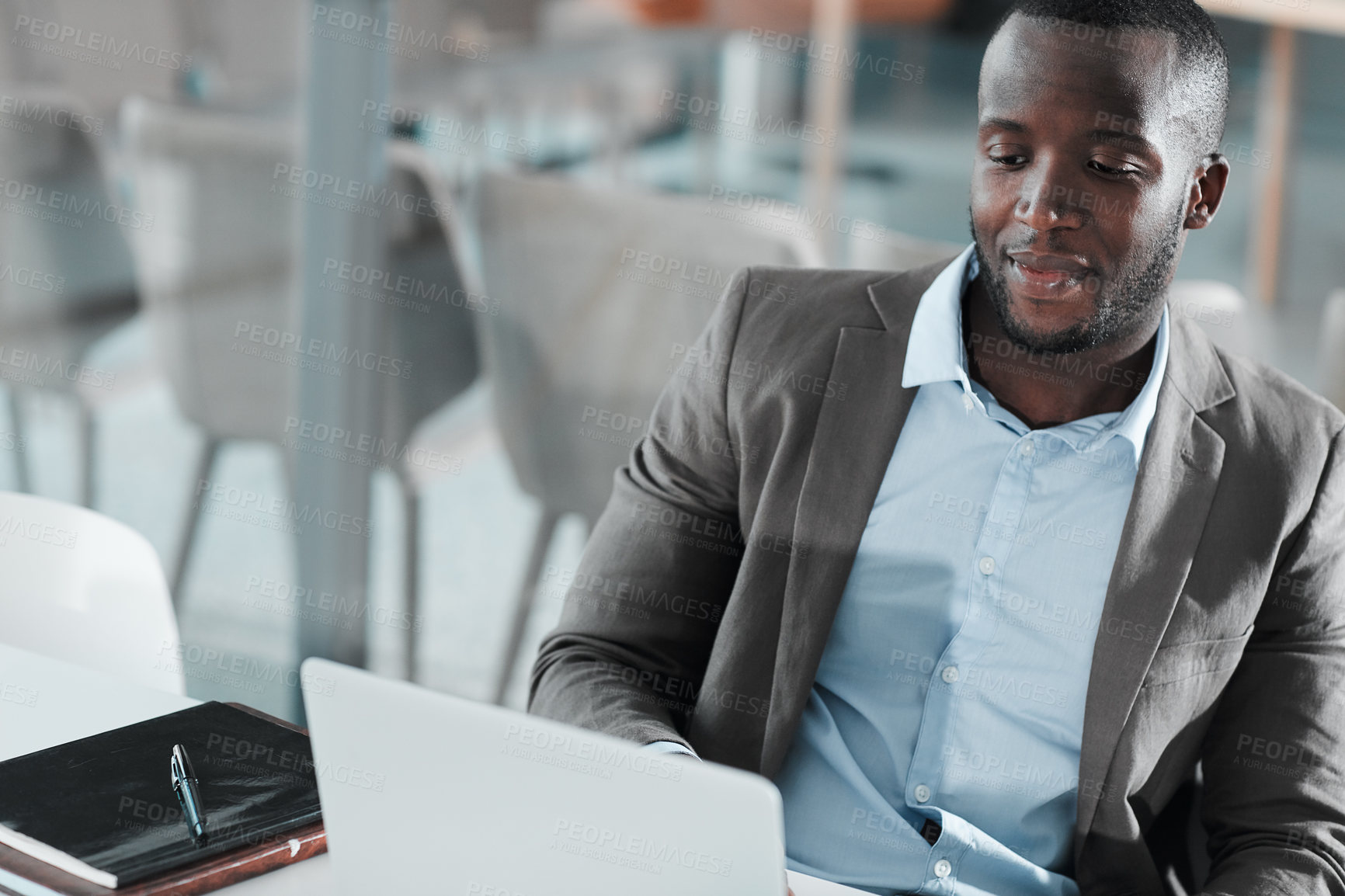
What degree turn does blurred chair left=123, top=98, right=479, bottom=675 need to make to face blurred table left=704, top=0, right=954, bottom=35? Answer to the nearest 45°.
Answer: approximately 45° to its right

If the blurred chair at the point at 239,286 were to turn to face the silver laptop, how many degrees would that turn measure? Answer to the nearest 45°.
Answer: approximately 135° to its right

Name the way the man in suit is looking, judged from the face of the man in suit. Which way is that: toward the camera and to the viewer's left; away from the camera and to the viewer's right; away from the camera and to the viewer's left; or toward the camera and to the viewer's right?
toward the camera and to the viewer's left

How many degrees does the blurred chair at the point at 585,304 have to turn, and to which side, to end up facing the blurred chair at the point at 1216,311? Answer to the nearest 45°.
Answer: approximately 45° to its right

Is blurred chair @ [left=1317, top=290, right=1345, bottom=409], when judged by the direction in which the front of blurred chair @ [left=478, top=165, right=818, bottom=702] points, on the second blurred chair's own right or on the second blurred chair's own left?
on the second blurred chair's own right

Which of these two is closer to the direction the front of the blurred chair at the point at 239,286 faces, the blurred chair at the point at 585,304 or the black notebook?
the blurred chair

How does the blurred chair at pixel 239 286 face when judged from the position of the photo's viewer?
facing away from the viewer and to the right of the viewer

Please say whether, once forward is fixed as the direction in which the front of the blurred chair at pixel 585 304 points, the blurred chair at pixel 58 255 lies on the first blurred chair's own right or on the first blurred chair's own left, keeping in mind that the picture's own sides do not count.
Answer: on the first blurred chair's own left

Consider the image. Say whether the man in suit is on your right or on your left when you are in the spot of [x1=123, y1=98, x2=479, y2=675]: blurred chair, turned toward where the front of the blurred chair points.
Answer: on your right

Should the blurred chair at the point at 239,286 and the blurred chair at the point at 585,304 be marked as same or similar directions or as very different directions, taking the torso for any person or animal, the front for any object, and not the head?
same or similar directions

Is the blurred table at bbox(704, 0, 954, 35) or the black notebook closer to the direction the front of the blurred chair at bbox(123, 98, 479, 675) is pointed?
the blurred table

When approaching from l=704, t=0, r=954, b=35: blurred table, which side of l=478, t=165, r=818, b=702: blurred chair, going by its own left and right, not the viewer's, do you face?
front

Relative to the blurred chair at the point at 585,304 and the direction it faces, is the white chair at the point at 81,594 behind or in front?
behind

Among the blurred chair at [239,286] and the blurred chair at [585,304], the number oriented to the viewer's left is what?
0

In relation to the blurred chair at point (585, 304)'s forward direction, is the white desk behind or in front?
behind

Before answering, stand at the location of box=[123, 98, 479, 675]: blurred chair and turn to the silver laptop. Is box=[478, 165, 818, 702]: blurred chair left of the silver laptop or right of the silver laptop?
left

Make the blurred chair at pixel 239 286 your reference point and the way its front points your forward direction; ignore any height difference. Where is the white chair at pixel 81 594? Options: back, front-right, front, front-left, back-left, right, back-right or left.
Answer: back-right
